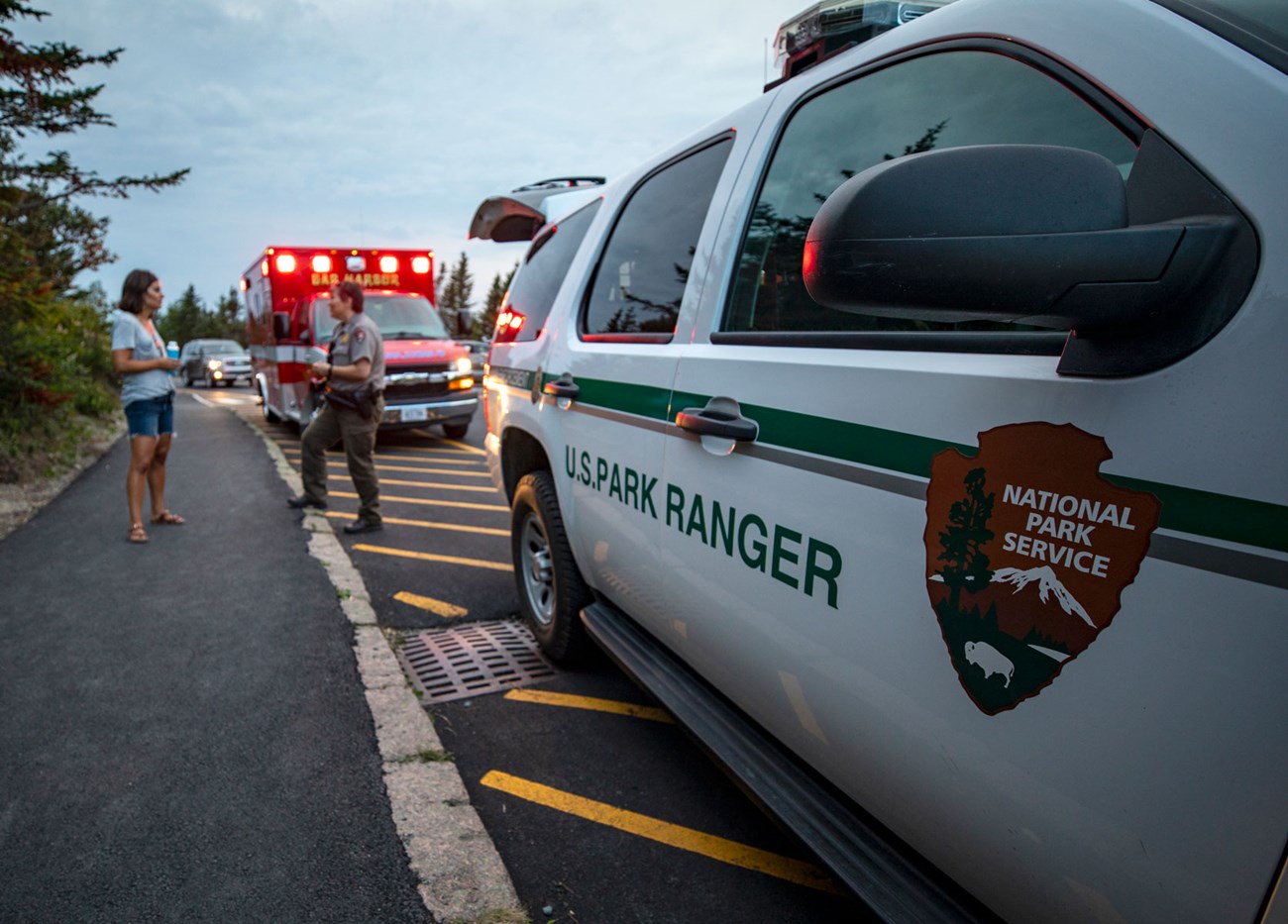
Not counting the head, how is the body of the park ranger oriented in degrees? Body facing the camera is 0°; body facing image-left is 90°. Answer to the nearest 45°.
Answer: approximately 90°

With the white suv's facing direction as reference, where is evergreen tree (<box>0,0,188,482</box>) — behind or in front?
behind

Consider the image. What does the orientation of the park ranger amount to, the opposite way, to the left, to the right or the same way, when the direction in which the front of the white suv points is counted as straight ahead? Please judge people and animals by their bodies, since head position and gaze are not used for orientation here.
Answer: to the right

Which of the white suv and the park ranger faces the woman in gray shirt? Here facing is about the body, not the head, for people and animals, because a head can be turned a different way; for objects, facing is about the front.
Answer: the park ranger

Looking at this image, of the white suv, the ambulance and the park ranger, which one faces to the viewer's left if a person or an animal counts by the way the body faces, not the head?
the park ranger

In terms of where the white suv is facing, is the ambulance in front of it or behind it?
behind

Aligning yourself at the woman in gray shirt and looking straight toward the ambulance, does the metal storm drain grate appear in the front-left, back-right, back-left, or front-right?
back-right

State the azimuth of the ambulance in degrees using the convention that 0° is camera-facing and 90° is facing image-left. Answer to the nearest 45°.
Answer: approximately 315°

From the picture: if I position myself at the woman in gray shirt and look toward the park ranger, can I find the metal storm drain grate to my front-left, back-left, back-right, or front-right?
front-right

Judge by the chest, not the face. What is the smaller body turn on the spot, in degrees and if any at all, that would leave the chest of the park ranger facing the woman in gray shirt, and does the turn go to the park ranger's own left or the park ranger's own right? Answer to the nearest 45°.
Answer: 0° — they already face them

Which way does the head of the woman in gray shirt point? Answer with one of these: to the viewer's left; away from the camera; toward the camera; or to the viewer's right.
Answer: to the viewer's right

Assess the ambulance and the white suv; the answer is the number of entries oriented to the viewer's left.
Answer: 0

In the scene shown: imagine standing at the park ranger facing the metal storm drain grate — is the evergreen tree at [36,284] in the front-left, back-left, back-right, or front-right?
back-right

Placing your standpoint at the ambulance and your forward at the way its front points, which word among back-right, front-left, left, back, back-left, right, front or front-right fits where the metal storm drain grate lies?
front-right

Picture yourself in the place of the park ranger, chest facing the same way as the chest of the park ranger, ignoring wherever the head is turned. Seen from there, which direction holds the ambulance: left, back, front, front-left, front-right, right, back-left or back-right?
right
